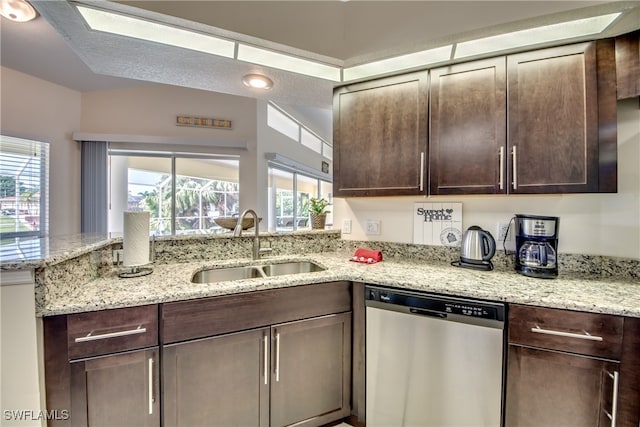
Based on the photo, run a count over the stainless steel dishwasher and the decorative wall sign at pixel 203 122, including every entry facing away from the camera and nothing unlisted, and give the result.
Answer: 0

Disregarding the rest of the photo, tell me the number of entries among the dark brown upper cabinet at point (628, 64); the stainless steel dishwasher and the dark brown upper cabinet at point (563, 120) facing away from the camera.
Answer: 0

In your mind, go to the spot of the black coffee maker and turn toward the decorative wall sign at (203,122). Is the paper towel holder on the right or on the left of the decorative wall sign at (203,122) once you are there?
left

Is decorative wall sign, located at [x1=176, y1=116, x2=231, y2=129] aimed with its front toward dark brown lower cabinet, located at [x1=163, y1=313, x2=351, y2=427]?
yes

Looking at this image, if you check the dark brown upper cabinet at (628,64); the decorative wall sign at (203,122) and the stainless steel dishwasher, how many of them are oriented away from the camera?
0

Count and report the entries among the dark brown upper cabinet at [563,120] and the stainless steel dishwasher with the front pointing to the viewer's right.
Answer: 0

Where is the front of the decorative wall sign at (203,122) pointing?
toward the camera

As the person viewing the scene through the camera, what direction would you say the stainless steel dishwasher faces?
facing the viewer and to the left of the viewer

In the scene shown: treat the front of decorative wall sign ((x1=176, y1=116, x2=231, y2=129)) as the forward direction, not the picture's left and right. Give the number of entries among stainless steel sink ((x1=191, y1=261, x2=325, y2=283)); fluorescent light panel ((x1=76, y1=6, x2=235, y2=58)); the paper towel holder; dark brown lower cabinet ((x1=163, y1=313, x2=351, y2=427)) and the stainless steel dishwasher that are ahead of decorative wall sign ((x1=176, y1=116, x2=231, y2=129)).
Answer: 5

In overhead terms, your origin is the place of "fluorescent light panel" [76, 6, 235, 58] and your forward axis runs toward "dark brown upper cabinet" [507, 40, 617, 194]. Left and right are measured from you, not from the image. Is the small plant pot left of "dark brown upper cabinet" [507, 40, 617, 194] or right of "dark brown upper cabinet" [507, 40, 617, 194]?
left
